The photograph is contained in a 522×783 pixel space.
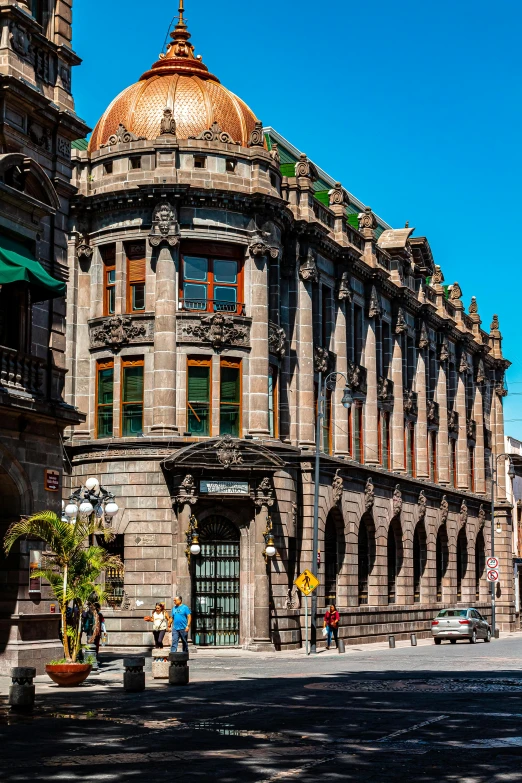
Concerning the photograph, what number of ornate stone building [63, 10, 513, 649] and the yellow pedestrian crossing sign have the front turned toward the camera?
2

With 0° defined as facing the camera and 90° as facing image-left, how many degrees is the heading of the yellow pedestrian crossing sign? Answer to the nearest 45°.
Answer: approximately 0°
